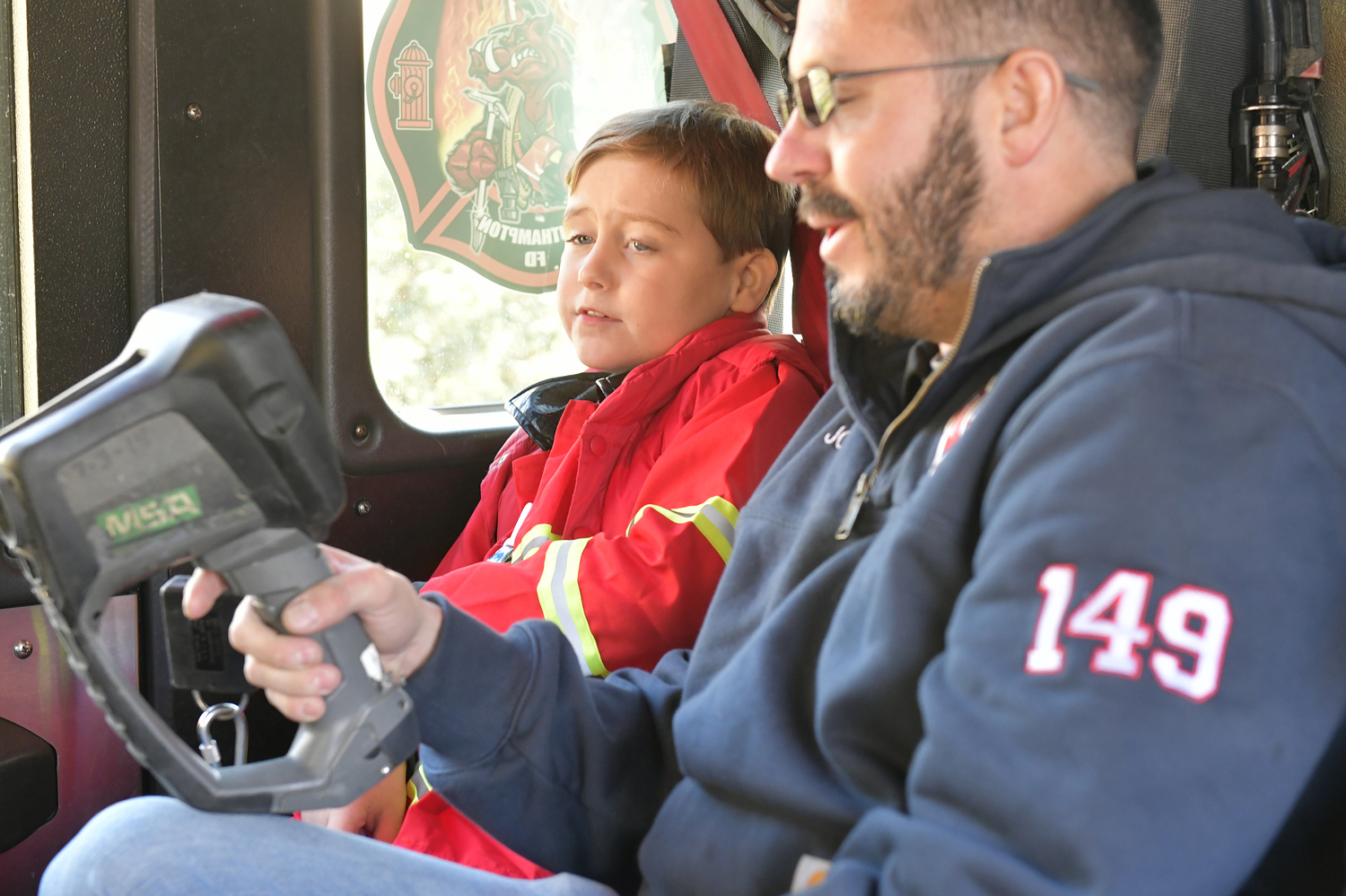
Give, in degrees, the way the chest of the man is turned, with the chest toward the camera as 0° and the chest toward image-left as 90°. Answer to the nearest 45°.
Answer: approximately 90°

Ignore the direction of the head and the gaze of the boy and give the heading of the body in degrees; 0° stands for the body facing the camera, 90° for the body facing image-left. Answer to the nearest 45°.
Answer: approximately 45°

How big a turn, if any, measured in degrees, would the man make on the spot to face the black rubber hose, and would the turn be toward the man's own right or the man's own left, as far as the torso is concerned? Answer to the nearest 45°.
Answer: approximately 135° to the man's own right

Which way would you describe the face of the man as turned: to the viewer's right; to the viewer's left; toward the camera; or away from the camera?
to the viewer's left

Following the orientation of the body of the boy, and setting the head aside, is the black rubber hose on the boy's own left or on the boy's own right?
on the boy's own left
